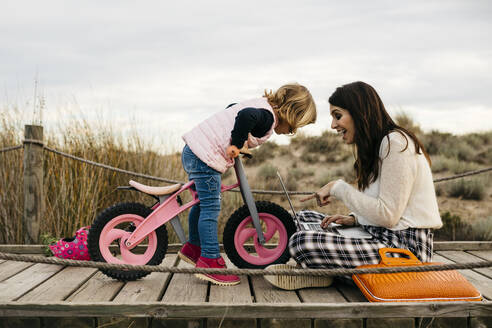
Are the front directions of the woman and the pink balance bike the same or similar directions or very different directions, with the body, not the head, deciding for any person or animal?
very different directions

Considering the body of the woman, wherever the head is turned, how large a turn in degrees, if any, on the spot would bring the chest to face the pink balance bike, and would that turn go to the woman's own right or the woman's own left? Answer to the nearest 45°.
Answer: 0° — they already face it

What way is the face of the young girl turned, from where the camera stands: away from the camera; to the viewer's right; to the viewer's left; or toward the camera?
to the viewer's right

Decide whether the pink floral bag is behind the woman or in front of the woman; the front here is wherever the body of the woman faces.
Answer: in front

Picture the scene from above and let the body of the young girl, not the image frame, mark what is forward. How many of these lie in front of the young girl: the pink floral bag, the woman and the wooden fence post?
1

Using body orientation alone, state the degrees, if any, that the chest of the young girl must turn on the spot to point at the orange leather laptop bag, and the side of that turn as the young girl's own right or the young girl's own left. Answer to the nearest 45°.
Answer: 0° — they already face it

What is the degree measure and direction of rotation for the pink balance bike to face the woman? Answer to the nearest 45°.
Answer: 0° — it already faces them

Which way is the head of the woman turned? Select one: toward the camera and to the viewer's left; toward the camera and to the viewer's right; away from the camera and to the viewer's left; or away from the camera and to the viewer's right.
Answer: toward the camera and to the viewer's left

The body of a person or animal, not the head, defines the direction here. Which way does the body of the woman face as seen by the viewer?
to the viewer's left

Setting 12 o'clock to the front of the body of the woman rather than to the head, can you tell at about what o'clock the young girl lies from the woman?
The young girl is roughly at 12 o'clock from the woman.

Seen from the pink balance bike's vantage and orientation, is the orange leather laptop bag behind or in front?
in front

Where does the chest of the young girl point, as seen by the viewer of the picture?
to the viewer's right

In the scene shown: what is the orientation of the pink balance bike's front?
to the viewer's right
